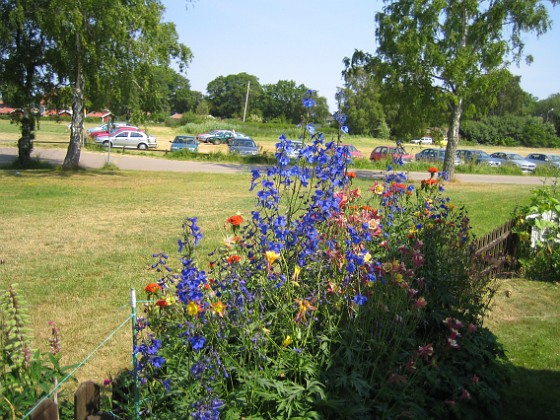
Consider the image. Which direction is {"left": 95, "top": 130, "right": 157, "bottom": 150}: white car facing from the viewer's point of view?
to the viewer's left

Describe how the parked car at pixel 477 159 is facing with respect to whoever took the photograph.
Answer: facing the viewer and to the right of the viewer

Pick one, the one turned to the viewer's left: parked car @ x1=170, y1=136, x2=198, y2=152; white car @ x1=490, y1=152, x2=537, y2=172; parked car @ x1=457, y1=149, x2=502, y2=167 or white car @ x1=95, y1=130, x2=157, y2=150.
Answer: white car @ x1=95, y1=130, x2=157, y2=150
